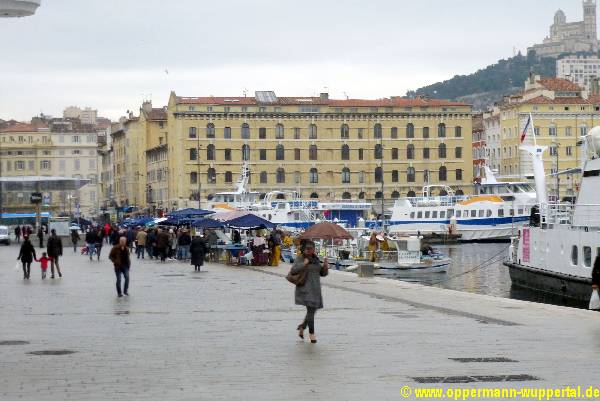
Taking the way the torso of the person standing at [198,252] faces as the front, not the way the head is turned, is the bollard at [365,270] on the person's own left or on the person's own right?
on the person's own right

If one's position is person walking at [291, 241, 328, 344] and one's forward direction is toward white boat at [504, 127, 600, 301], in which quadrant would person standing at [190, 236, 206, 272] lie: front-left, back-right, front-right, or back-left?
front-left

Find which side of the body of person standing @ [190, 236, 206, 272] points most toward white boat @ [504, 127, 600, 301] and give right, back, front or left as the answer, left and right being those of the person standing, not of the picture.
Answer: right

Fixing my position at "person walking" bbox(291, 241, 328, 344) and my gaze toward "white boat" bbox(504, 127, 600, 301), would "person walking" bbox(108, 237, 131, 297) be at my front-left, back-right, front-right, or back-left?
front-left

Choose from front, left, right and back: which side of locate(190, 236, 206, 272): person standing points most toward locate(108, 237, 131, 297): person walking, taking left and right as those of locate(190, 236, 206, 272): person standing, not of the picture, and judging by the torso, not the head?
back

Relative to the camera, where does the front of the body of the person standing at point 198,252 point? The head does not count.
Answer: away from the camera

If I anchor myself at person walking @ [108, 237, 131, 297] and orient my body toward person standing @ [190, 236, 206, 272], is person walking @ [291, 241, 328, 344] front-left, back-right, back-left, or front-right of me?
back-right

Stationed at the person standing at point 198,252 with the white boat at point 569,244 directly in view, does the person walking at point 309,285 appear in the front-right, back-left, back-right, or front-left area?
front-right
